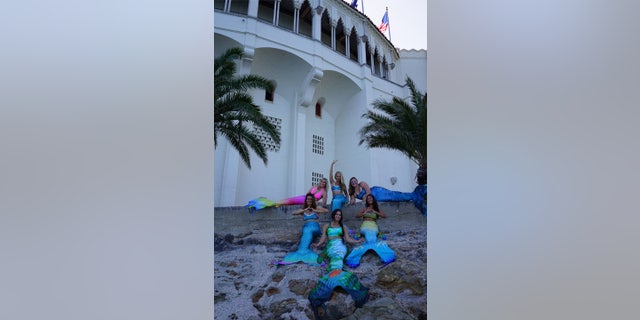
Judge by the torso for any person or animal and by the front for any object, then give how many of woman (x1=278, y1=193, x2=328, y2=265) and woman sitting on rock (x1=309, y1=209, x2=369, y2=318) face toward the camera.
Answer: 2

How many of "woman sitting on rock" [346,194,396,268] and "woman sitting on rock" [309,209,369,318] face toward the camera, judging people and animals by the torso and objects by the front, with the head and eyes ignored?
2

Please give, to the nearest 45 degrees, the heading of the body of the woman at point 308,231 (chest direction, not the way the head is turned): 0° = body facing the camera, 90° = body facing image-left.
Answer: approximately 0°

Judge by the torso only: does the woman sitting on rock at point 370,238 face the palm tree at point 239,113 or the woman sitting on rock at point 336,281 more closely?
the woman sitting on rock

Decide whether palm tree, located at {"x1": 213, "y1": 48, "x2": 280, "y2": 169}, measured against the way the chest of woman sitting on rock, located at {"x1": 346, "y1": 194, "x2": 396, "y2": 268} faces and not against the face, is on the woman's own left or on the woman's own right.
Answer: on the woman's own right
